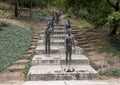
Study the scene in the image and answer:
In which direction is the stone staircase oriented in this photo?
toward the camera

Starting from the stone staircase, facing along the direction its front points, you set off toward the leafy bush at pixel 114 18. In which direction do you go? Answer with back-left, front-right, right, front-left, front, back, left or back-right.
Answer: back-left

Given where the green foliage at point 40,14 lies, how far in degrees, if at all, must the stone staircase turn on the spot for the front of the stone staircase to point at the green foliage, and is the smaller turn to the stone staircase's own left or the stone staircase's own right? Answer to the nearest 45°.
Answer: approximately 180°
